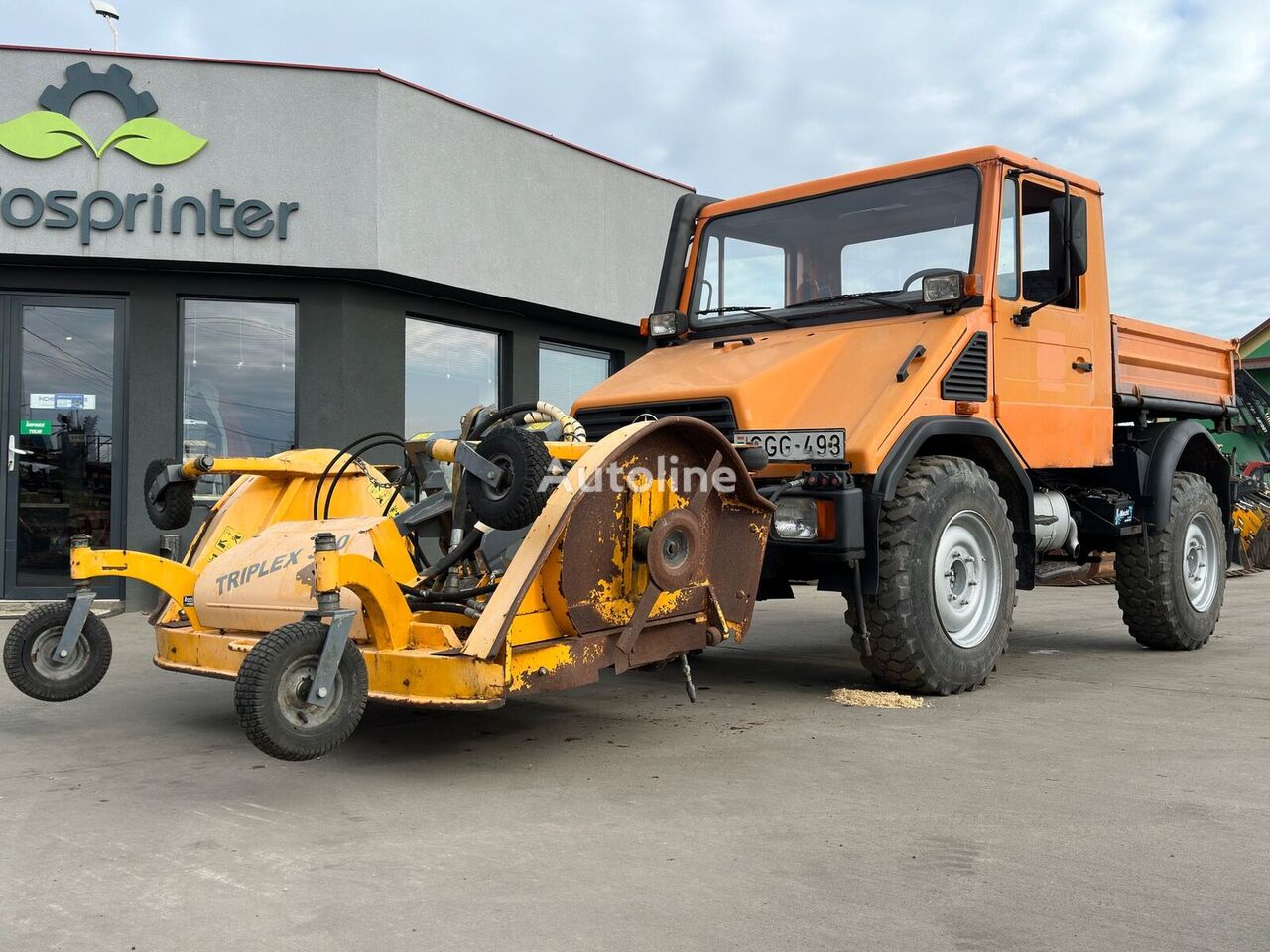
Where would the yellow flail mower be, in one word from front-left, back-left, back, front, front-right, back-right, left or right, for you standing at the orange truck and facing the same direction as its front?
front

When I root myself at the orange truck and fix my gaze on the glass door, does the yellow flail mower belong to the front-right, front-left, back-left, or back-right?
front-left

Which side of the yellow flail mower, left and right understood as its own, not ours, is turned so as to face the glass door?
right

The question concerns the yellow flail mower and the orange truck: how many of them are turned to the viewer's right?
0

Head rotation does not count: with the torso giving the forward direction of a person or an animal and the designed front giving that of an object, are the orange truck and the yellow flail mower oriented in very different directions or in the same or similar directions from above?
same or similar directions

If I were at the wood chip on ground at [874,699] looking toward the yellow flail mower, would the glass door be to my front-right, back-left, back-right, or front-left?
front-right

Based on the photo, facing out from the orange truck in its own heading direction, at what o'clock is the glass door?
The glass door is roughly at 2 o'clock from the orange truck.

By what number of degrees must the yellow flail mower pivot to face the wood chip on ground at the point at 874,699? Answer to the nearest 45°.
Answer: approximately 135° to its left

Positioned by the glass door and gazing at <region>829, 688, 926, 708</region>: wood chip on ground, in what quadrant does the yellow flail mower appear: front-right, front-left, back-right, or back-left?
front-right

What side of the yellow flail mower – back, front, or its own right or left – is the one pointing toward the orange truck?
back

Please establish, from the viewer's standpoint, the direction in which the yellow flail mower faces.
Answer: facing the viewer and to the left of the viewer
